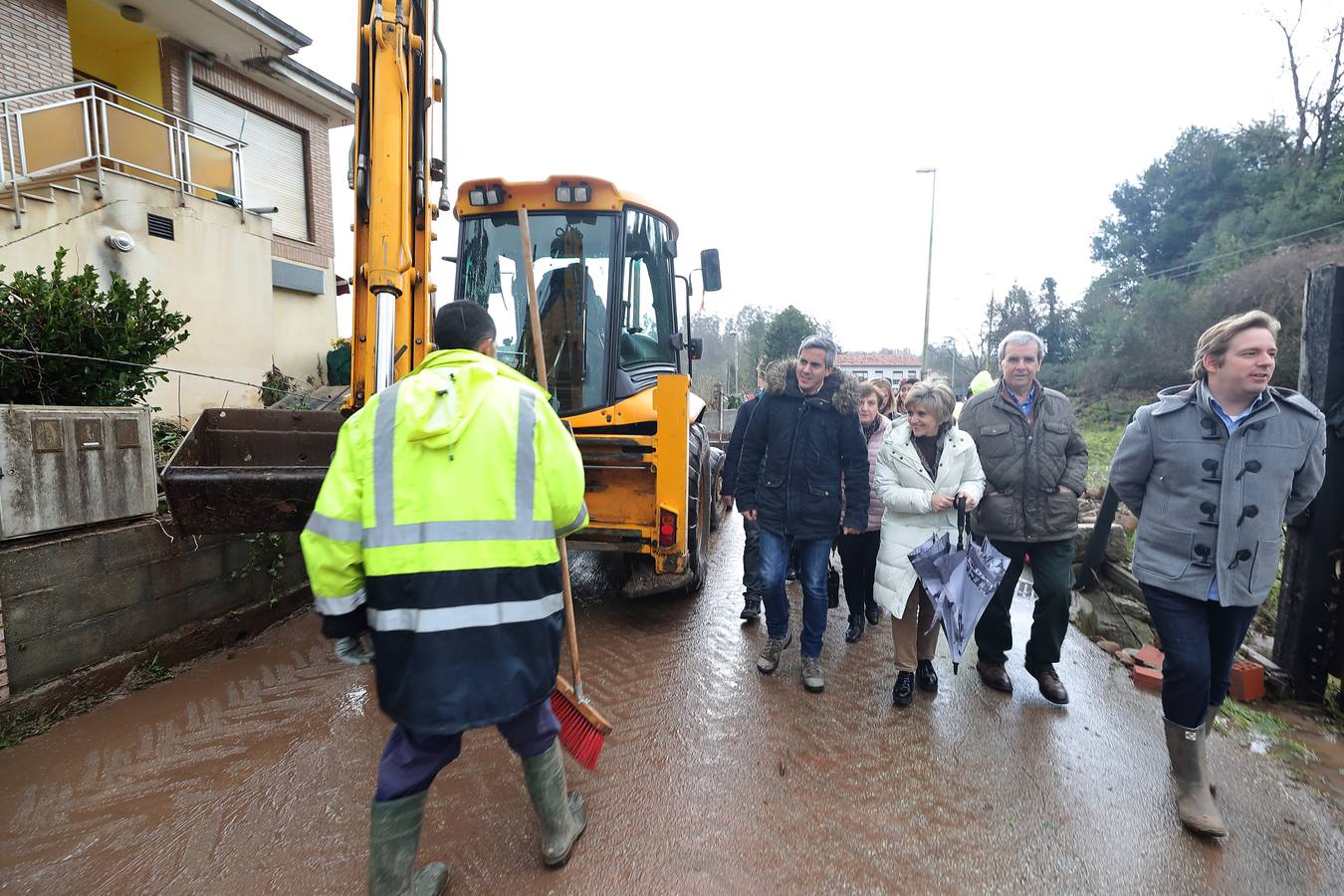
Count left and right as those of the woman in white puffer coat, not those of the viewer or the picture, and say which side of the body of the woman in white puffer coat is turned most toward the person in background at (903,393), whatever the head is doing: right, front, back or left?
back

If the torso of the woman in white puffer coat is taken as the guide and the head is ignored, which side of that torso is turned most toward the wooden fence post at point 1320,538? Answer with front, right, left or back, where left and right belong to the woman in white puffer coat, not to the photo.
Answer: left

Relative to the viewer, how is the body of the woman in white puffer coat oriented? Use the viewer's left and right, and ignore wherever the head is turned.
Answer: facing the viewer

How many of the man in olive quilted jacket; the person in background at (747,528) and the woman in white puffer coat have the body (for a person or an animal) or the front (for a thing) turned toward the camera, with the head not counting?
3

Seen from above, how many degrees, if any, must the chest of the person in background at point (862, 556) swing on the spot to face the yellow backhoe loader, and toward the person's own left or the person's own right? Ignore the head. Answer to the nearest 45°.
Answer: approximately 90° to the person's own right

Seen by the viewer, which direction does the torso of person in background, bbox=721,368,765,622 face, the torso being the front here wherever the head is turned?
toward the camera

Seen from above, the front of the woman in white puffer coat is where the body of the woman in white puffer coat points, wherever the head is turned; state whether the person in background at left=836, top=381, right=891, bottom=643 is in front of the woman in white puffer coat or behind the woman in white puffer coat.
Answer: behind

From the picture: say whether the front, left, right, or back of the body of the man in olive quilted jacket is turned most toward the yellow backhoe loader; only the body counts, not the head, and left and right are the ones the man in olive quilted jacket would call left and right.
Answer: right

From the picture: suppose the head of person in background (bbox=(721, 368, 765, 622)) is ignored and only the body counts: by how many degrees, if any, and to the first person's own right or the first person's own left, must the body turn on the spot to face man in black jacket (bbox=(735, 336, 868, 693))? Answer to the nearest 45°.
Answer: approximately 45° to the first person's own left

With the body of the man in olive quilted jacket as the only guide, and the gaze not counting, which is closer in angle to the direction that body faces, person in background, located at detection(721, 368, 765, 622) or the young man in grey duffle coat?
the young man in grey duffle coat

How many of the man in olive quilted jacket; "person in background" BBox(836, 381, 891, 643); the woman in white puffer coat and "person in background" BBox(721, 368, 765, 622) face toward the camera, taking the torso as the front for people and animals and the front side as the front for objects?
4

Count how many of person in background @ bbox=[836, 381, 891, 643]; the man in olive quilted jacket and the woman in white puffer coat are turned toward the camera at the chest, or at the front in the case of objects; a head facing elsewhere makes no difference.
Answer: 3
